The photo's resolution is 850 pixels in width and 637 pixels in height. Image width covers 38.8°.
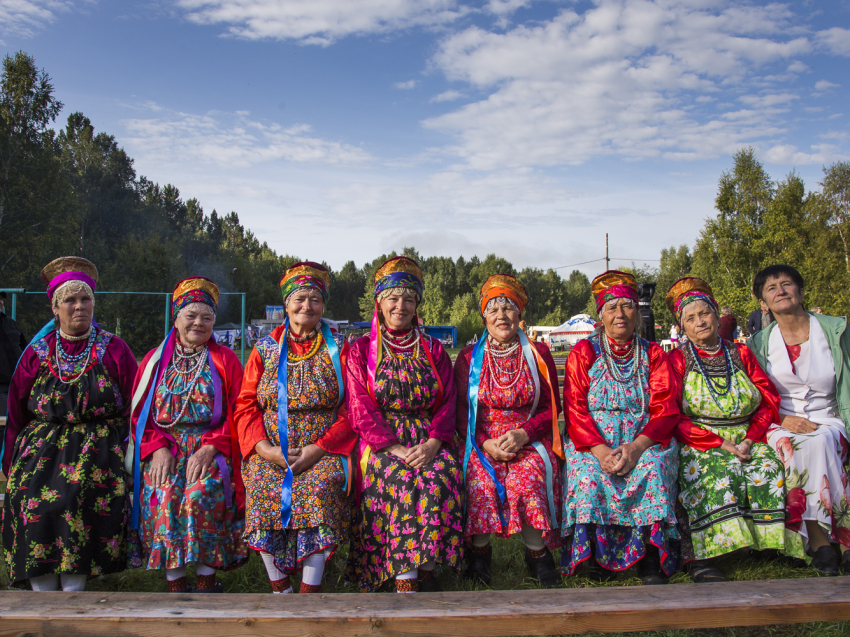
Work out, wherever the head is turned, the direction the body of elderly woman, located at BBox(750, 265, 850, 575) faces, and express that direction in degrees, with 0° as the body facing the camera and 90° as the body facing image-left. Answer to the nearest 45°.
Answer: approximately 0°

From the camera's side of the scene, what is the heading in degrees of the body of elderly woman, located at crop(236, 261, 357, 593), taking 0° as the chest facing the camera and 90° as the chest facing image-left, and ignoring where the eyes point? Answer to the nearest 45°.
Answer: approximately 0°

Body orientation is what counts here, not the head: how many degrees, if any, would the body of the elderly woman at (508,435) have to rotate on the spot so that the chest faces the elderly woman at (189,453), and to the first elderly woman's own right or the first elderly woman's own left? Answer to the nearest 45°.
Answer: approximately 90° to the first elderly woman's own right

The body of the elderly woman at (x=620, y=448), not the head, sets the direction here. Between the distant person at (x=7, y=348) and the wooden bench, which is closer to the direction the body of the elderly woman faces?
the wooden bench

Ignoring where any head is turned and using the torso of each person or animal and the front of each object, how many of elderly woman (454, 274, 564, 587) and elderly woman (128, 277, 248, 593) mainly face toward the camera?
2
